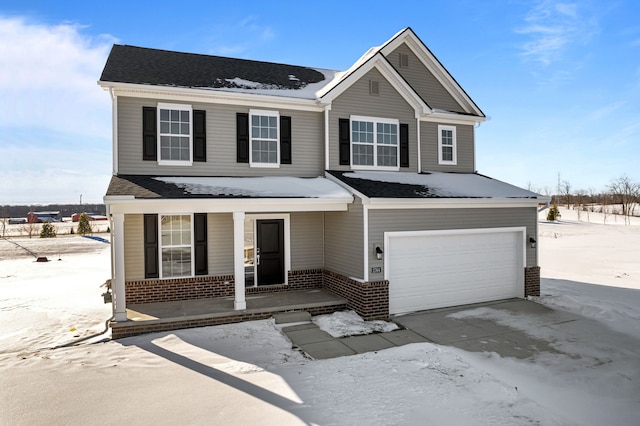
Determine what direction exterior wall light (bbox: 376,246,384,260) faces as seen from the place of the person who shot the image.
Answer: facing the viewer and to the right of the viewer
